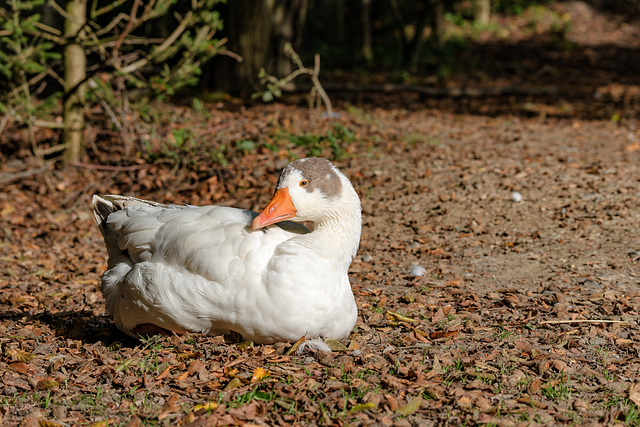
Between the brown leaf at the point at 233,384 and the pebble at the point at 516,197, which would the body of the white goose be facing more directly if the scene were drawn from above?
the pebble

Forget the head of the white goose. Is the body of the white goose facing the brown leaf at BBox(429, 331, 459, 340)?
yes

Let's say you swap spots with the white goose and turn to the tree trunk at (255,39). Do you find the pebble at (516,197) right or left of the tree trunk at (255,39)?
right

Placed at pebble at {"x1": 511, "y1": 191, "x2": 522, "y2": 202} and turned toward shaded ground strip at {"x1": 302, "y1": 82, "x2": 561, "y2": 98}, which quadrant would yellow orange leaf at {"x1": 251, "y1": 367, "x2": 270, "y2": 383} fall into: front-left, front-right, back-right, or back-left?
back-left

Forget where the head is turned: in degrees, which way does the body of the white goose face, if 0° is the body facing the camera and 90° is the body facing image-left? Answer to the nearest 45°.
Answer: approximately 270°

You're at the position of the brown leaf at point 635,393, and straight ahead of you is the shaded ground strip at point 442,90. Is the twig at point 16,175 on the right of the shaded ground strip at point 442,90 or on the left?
left

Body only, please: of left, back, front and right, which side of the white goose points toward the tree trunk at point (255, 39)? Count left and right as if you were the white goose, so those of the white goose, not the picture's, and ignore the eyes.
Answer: left

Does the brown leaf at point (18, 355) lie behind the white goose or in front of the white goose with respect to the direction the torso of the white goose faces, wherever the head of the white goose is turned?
behind

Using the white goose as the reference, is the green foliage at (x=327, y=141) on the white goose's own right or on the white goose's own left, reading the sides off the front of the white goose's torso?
on the white goose's own left

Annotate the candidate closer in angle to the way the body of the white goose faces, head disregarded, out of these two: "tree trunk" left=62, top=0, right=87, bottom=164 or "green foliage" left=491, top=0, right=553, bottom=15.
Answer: the green foliage

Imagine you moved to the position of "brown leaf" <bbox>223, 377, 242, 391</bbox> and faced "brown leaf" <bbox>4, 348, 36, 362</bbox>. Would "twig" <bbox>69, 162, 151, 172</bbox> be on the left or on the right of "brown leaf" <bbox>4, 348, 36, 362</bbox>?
right
